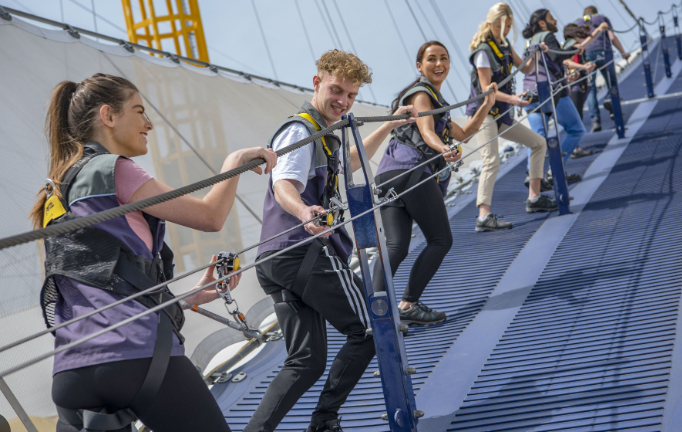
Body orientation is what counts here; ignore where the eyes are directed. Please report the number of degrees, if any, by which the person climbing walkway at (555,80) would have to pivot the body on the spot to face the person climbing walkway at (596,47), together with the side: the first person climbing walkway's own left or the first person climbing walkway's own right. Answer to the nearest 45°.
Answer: approximately 90° to the first person climbing walkway's own left

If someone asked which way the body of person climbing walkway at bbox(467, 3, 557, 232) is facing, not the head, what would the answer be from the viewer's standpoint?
to the viewer's right

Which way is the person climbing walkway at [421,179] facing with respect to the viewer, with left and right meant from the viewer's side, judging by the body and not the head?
facing to the right of the viewer

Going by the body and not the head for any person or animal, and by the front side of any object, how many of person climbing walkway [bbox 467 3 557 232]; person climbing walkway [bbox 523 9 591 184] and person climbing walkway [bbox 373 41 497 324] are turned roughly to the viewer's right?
3

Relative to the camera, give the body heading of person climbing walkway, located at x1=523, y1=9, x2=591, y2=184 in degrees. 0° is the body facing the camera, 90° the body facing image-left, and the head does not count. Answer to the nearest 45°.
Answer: approximately 270°

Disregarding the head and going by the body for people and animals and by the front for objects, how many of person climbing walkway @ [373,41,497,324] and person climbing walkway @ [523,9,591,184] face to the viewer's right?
2
